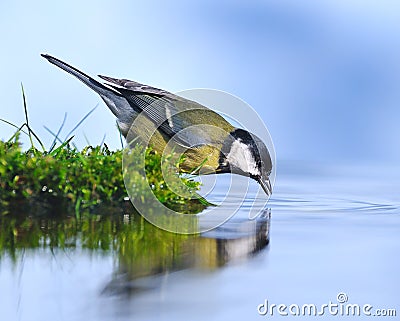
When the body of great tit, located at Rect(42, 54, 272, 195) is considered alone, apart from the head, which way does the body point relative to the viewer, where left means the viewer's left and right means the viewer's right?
facing to the right of the viewer
